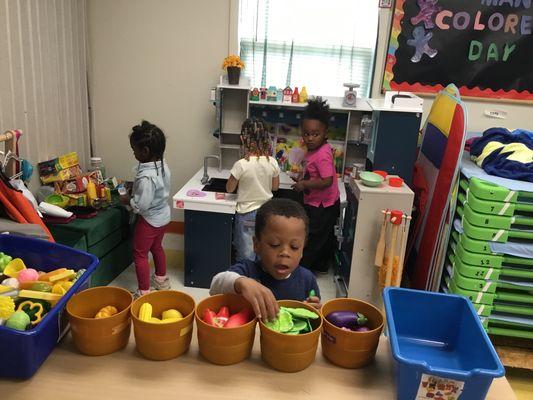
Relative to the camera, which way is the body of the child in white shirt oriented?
away from the camera

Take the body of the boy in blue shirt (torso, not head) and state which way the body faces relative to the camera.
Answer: toward the camera

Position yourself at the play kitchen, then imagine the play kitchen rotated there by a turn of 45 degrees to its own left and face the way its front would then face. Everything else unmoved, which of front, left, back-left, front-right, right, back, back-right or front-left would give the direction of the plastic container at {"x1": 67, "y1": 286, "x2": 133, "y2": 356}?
front-right

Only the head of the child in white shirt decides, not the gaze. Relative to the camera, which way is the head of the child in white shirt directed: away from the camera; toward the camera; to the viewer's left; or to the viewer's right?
away from the camera

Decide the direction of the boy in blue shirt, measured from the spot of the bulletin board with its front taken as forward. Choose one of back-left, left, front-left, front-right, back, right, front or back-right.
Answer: front

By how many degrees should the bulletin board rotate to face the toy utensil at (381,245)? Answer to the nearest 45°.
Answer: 0° — it already faces it

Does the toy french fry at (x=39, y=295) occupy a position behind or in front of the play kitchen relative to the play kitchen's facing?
in front

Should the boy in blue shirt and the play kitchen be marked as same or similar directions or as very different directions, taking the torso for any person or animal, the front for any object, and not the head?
same or similar directions

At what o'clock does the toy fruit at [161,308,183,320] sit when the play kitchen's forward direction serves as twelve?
The toy fruit is roughly at 12 o'clock from the play kitchen.

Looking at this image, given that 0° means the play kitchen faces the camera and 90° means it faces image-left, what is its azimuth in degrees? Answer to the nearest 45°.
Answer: approximately 0°

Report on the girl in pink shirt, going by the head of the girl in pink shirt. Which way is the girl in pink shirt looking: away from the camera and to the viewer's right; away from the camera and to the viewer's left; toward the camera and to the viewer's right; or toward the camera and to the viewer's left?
toward the camera and to the viewer's left

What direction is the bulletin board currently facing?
toward the camera

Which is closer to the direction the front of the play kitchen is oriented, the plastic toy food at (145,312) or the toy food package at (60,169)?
the plastic toy food

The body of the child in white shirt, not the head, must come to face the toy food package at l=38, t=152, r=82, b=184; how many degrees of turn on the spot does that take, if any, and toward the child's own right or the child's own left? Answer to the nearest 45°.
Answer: approximately 90° to the child's own left

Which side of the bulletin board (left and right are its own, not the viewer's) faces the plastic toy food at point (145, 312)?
front

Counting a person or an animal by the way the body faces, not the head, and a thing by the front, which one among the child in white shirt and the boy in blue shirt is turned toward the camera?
the boy in blue shirt

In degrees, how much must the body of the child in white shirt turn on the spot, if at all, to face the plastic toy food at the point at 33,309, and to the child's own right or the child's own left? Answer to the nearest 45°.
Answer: approximately 180°
